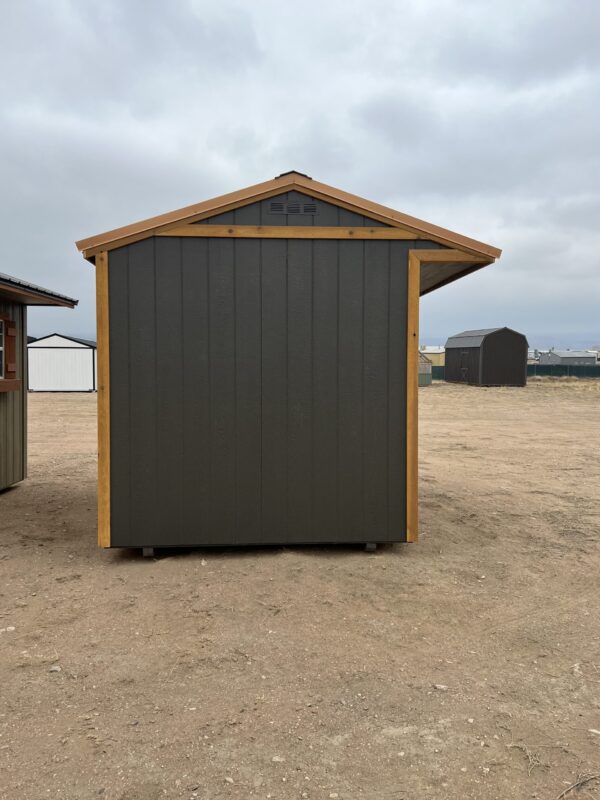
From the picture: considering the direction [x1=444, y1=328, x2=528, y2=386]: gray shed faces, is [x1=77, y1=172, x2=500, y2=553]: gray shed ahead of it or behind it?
ahead

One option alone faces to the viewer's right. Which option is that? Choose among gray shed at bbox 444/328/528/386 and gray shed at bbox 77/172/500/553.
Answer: gray shed at bbox 77/172/500/553

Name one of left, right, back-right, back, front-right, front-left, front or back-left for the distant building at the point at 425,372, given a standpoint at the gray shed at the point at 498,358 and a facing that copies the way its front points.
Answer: front-right

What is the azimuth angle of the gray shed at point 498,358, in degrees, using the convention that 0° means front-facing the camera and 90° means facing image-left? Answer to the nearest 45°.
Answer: approximately 45°

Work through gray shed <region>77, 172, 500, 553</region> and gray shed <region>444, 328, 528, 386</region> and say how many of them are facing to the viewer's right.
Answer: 1

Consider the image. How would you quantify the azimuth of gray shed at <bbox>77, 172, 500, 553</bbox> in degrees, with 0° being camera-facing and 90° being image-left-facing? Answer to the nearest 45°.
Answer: approximately 270°

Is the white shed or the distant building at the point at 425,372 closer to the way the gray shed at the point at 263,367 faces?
the distant building
